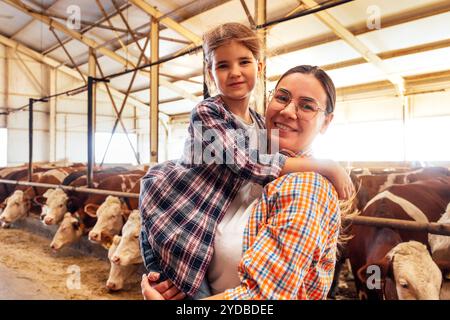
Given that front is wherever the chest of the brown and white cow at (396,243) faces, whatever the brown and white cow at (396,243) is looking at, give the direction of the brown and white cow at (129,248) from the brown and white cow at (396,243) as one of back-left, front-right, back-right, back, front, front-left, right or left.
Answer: front-right

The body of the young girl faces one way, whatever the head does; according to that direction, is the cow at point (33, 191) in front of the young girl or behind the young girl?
behind

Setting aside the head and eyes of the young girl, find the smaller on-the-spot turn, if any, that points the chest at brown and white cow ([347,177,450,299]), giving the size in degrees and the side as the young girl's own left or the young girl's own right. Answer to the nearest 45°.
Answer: approximately 90° to the young girl's own left

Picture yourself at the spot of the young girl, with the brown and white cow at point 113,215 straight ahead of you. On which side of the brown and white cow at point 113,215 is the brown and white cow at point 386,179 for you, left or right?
right

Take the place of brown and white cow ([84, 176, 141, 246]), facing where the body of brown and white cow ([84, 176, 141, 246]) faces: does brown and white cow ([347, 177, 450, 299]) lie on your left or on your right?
on your left
